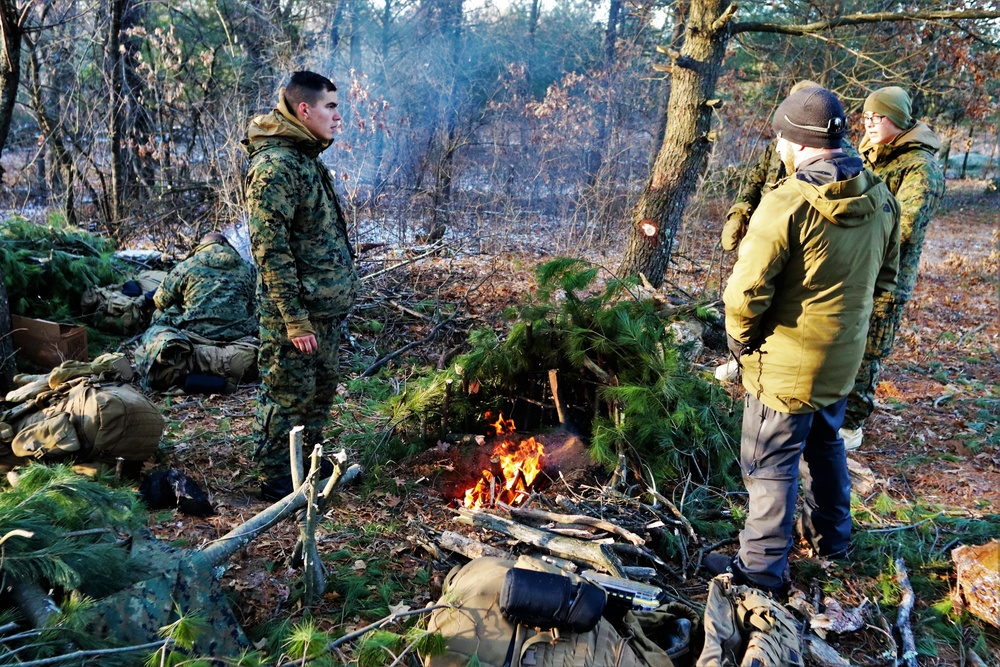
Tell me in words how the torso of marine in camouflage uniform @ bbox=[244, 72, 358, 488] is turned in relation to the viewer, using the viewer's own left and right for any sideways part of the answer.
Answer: facing to the right of the viewer

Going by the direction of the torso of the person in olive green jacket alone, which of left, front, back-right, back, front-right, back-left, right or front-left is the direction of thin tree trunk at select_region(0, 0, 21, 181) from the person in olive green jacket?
front-left

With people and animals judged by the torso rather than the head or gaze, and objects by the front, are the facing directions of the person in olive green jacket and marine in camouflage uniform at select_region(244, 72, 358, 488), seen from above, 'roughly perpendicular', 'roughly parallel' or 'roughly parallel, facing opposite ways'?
roughly perpendicular

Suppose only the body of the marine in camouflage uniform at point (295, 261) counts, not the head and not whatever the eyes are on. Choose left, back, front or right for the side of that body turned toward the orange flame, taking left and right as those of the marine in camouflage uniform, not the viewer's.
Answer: front

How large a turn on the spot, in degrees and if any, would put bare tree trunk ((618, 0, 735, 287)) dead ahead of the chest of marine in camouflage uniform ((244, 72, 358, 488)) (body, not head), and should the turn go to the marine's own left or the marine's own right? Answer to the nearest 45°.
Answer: approximately 45° to the marine's own left

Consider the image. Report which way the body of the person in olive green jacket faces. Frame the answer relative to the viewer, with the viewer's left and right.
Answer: facing away from the viewer and to the left of the viewer

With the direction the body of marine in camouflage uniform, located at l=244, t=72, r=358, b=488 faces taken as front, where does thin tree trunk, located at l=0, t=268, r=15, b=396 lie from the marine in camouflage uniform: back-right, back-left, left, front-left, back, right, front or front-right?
back-left

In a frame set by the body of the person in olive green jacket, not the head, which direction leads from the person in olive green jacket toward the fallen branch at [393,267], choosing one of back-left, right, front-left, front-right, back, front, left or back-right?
front

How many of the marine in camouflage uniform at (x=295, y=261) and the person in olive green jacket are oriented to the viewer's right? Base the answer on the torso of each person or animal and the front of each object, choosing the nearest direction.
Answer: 1

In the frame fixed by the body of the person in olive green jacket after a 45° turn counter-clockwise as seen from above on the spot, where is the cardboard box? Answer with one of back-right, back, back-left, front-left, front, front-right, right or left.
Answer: front

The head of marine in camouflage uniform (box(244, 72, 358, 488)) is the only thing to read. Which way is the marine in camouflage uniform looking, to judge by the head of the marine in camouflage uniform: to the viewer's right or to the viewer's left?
to the viewer's right

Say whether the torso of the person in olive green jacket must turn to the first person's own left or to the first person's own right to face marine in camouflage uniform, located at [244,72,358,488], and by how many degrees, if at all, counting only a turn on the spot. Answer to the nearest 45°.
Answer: approximately 45° to the first person's own left
